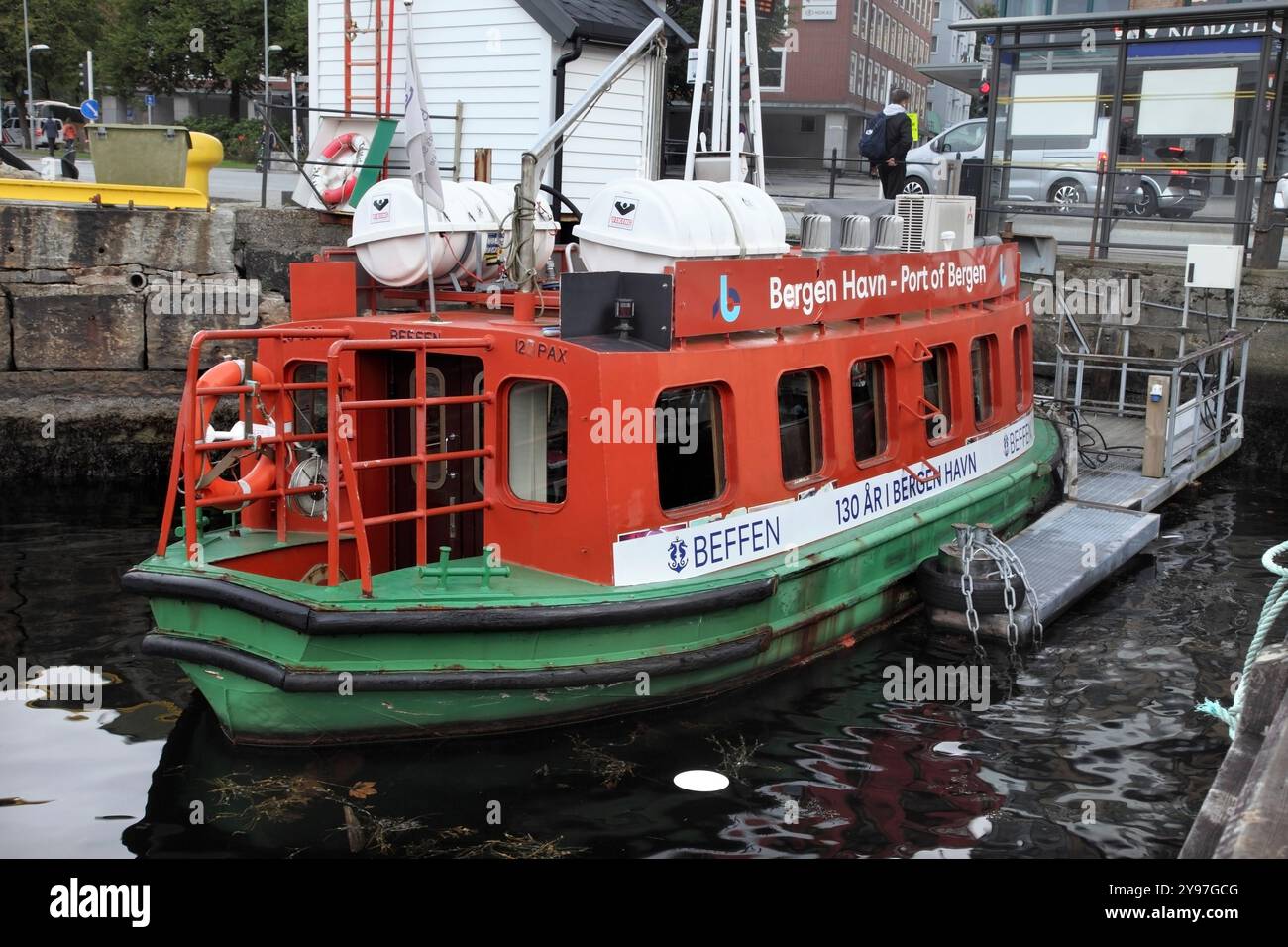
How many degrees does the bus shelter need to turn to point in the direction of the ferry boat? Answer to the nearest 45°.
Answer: approximately 180°

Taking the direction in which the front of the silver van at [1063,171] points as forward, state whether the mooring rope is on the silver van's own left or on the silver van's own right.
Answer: on the silver van's own left

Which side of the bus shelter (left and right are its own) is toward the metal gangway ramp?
back

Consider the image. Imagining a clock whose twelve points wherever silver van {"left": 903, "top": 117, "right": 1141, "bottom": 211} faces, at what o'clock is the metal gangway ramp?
The metal gangway ramp is roughly at 9 o'clock from the silver van.

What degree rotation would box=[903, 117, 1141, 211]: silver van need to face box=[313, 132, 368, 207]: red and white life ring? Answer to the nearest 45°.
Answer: approximately 45° to its left

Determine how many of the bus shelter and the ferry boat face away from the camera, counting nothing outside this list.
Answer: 1

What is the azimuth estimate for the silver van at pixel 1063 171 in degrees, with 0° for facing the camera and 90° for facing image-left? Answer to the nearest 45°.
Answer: approximately 90°

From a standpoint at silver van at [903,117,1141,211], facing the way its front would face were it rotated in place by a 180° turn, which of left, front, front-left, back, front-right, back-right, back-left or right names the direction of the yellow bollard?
back-right

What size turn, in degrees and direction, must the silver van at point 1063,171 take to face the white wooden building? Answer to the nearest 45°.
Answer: approximately 45° to its left

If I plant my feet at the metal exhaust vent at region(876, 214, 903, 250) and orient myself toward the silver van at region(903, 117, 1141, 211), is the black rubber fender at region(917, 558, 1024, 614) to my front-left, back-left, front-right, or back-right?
back-right

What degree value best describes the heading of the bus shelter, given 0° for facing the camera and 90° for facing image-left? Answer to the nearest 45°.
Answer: approximately 180°

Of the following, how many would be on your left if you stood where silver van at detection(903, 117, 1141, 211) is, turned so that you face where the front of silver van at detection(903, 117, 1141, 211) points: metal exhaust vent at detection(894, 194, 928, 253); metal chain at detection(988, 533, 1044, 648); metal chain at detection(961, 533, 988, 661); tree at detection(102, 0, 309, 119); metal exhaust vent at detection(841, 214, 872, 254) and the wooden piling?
5
